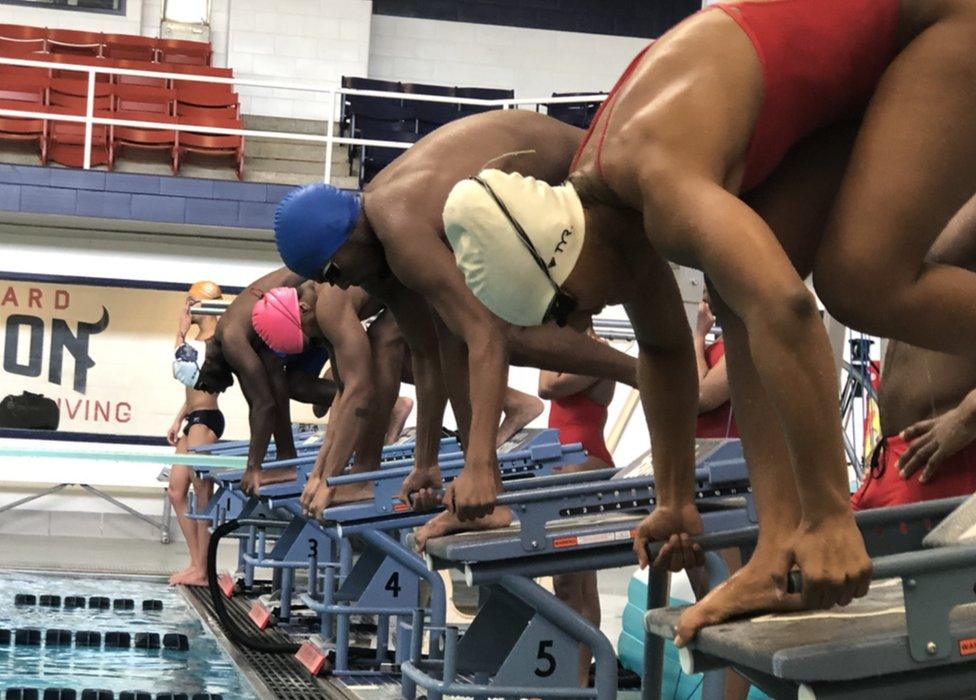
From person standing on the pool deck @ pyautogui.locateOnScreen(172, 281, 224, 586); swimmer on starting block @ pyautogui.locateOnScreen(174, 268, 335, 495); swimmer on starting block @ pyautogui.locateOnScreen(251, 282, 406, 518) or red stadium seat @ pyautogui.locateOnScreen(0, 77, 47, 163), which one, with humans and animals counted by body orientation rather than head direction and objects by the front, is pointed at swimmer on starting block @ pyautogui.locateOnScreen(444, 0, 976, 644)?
the red stadium seat

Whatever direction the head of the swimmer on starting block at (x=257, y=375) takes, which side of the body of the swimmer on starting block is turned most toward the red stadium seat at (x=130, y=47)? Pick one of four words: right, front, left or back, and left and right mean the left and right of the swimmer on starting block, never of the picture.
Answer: right

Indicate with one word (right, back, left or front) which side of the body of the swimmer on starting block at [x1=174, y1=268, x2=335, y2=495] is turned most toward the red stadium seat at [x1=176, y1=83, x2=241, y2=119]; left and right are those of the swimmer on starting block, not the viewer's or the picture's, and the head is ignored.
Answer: right

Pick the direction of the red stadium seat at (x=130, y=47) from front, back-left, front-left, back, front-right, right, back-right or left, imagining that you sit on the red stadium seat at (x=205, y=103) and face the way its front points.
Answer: back-right

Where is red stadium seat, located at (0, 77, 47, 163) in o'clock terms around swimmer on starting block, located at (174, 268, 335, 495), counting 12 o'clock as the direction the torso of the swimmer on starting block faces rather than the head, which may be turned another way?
The red stadium seat is roughly at 2 o'clock from the swimmer on starting block.

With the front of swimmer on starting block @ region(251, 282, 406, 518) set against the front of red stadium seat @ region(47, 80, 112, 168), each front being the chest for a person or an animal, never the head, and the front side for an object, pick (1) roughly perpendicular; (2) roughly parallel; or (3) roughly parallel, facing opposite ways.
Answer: roughly perpendicular

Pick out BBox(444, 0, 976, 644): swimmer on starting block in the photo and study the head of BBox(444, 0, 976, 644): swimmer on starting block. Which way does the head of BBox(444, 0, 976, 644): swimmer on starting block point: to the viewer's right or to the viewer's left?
to the viewer's left

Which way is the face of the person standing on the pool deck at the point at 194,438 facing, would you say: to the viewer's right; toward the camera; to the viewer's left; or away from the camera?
to the viewer's left
